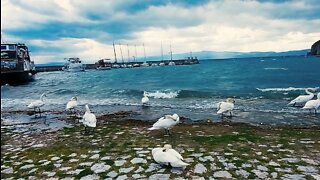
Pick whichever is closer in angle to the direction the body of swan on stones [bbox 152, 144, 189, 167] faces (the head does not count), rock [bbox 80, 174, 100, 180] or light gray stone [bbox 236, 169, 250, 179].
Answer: the rock

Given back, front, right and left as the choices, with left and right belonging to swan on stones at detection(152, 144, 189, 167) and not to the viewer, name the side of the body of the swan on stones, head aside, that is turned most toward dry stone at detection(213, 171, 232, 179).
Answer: back

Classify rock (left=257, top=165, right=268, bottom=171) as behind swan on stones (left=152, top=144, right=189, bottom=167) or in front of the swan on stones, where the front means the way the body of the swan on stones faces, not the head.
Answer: behind

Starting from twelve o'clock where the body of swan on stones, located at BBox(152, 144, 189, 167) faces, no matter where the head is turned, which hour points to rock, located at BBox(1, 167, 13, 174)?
The rock is roughly at 12 o'clock from the swan on stones.

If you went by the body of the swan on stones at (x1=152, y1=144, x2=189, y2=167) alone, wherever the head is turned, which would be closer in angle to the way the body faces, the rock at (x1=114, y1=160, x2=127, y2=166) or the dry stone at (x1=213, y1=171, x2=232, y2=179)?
the rock

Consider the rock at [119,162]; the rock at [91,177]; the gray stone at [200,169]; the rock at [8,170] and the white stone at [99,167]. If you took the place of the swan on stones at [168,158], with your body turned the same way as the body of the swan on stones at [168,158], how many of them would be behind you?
1

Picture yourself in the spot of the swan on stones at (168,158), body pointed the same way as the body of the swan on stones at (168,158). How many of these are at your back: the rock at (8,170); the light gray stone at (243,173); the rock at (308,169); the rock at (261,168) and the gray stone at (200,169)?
4

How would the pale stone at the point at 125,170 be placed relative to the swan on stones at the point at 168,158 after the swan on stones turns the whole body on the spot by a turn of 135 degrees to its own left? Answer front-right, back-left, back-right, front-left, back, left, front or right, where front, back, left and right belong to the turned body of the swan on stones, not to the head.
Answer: back-right

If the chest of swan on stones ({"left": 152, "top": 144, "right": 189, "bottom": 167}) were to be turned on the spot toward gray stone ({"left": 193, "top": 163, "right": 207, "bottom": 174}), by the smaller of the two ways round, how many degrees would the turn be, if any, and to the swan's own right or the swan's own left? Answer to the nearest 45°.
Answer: approximately 180°

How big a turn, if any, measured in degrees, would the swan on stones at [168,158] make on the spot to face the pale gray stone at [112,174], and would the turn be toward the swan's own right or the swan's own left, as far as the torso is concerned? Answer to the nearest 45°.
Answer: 0° — it already faces it

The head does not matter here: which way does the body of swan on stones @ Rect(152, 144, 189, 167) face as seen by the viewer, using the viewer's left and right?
facing to the left of the viewer

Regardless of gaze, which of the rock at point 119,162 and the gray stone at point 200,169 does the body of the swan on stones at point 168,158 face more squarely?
the rock

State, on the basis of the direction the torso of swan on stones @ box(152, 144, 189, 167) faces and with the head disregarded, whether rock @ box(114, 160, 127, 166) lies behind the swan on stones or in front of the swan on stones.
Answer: in front

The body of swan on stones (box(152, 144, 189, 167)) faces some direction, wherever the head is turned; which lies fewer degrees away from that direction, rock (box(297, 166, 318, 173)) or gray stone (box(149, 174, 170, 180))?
the gray stone

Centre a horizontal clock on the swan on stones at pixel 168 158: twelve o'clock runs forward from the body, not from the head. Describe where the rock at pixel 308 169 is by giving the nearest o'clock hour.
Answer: The rock is roughly at 6 o'clock from the swan on stones.

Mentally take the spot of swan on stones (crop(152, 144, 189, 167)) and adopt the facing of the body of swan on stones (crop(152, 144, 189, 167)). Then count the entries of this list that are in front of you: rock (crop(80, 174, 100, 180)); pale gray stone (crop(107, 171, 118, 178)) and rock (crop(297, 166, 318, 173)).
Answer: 2

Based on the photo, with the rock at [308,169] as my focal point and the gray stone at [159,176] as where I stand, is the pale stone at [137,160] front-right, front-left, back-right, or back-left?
back-left
